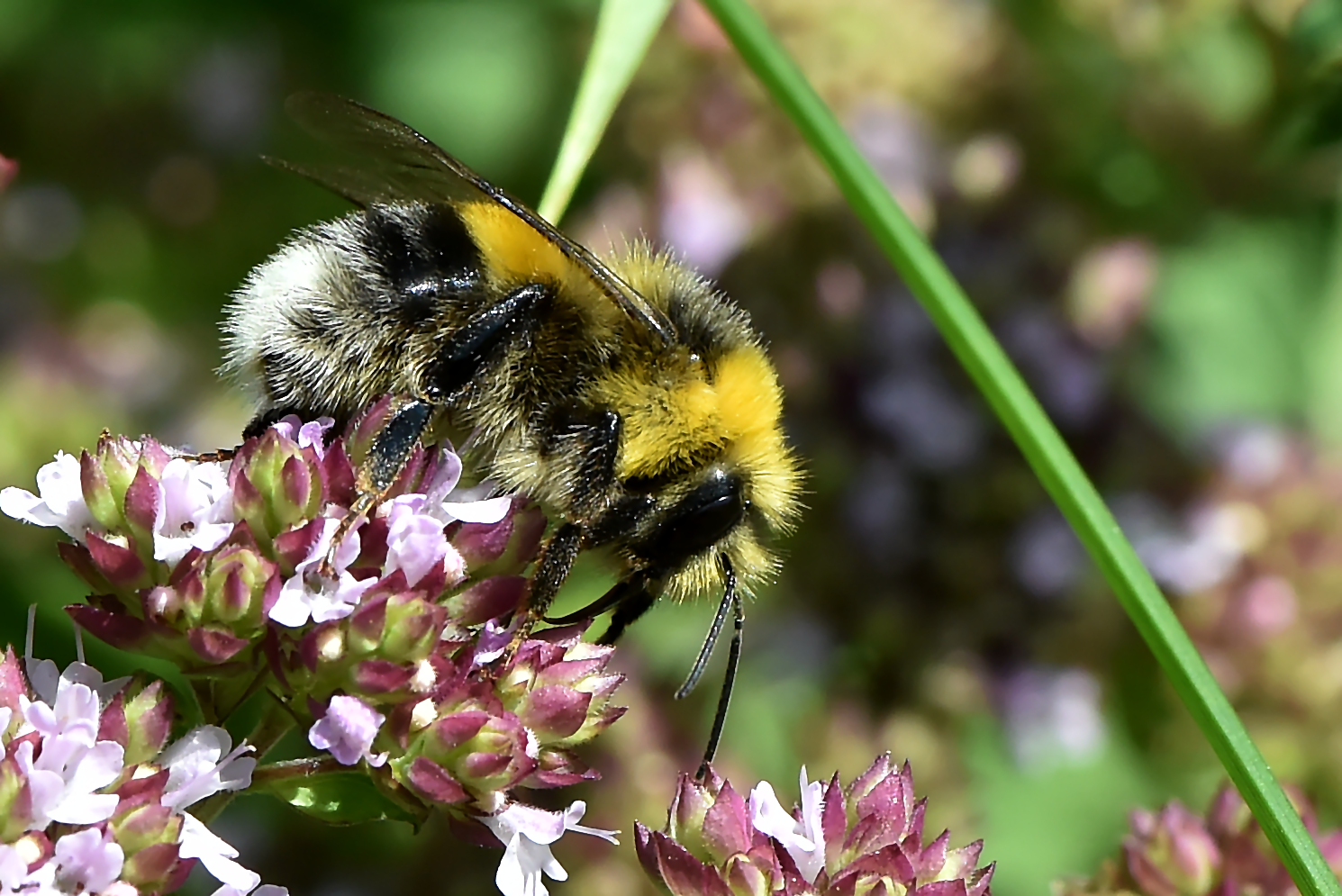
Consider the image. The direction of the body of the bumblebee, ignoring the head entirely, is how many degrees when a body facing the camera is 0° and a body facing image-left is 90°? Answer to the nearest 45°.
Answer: approximately 270°
